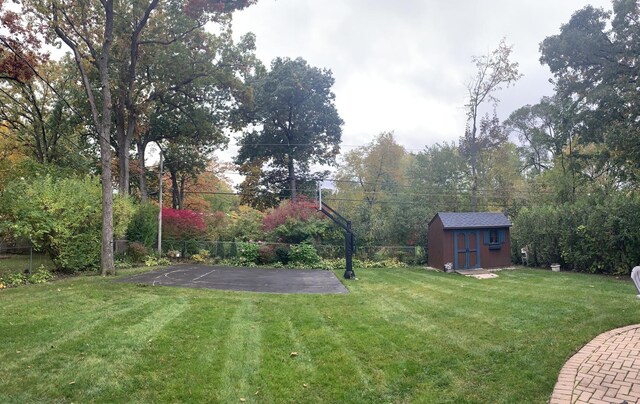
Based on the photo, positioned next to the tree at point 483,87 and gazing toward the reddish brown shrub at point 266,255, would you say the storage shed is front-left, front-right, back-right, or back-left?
front-left

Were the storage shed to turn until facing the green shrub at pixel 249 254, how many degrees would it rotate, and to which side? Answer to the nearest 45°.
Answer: approximately 135° to its right

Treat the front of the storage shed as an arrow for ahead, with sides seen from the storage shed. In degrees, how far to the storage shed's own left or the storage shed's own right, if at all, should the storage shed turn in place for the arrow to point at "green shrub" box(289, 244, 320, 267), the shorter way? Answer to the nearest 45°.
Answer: approximately 135° to the storage shed's own right

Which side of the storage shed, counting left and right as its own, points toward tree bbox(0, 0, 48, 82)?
right

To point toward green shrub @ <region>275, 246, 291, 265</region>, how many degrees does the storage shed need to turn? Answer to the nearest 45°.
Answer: approximately 135° to its right

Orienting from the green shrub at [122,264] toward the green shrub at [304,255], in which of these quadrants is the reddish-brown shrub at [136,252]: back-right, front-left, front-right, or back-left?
front-left

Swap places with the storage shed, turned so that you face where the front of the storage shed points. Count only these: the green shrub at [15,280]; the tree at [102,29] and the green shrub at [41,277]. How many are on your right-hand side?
3

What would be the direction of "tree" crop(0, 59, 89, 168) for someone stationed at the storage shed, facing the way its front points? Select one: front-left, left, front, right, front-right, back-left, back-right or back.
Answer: back-right

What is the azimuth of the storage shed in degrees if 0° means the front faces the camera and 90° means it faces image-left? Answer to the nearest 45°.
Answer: approximately 315°

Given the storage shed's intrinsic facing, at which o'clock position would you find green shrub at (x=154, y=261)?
The green shrub is roughly at 4 o'clock from the storage shed.

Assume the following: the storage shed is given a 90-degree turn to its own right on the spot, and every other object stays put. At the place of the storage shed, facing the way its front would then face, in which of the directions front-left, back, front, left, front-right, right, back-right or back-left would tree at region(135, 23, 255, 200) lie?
front-right

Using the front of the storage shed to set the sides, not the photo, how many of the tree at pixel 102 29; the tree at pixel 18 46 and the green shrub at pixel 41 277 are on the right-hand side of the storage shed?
3

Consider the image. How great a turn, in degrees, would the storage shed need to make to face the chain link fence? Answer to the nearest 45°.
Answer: approximately 90° to its right

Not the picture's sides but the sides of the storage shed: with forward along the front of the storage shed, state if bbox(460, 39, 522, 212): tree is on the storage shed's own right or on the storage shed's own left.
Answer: on the storage shed's own left

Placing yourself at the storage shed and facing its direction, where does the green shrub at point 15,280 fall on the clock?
The green shrub is roughly at 3 o'clock from the storage shed.
